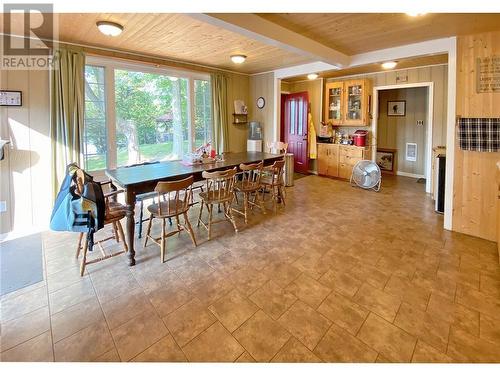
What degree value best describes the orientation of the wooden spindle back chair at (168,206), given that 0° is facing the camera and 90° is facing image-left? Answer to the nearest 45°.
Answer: approximately 135°

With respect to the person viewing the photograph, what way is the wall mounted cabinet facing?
facing the viewer and to the left of the viewer

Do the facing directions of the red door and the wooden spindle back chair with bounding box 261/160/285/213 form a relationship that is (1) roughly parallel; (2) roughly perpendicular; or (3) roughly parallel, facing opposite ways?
roughly perpendicular

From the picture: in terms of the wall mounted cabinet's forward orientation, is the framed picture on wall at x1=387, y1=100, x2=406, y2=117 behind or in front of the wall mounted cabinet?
behind

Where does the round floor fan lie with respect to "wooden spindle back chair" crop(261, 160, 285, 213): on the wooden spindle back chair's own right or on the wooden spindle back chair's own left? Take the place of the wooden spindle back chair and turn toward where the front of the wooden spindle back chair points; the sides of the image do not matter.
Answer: on the wooden spindle back chair's own right

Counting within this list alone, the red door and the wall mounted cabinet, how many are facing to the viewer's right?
0

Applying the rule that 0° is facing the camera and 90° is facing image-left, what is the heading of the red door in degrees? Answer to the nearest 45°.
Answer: approximately 45°

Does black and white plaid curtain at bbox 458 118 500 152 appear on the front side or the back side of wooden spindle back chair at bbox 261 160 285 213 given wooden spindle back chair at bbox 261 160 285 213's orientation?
on the back side

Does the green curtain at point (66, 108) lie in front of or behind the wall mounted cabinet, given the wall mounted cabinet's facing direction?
in front

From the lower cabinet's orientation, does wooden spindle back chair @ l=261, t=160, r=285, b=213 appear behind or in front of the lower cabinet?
in front

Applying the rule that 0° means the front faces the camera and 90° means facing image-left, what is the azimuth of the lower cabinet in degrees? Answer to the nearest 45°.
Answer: approximately 45°

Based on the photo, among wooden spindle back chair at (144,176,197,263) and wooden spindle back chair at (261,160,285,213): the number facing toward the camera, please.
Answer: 0

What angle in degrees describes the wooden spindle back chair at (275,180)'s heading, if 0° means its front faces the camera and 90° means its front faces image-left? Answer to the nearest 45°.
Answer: approximately 135°

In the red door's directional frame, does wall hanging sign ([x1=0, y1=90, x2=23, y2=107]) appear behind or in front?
in front
